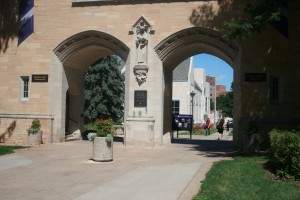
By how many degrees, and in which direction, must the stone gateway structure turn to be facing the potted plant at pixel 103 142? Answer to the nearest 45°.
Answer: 0° — it already faces it

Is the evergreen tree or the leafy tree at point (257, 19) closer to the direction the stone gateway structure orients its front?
the leafy tree

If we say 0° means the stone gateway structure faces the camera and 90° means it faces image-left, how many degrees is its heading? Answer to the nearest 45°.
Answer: approximately 0°

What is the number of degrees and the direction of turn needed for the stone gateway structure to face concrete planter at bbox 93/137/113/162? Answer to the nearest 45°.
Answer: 0° — it already faces it

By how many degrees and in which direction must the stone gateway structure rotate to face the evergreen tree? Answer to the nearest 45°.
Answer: approximately 180°

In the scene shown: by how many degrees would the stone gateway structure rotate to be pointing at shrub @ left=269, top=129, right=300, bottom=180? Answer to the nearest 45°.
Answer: approximately 45° to its left

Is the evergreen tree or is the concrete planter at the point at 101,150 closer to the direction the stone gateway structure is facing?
the concrete planter
